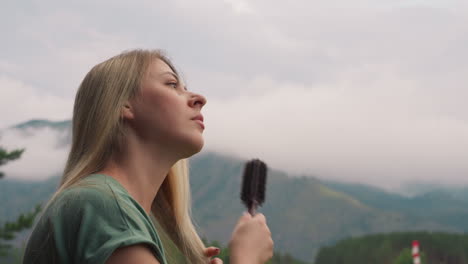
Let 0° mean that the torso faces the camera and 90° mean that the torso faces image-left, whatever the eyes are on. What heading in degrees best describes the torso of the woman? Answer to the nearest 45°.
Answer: approximately 270°

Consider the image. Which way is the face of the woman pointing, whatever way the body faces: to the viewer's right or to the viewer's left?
to the viewer's right
